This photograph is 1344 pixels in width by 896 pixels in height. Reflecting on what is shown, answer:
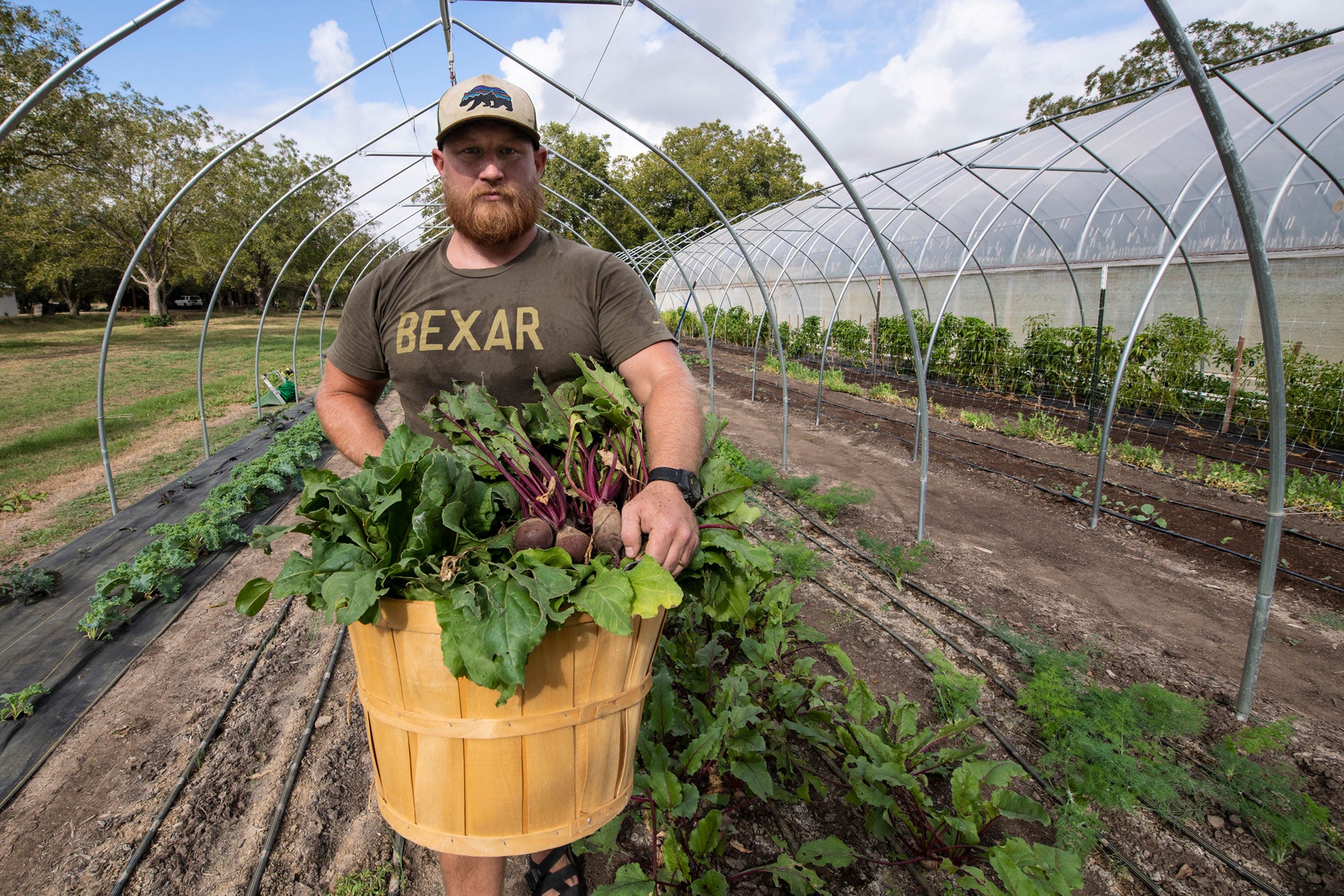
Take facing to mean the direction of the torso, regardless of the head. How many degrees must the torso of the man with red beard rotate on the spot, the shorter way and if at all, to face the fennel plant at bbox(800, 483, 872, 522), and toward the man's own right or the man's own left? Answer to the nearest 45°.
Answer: approximately 135° to the man's own left

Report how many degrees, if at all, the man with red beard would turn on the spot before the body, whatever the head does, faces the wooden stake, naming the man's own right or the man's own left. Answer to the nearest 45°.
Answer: approximately 135° to the man's own left

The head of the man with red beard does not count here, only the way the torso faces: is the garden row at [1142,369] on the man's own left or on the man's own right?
on the man's own left

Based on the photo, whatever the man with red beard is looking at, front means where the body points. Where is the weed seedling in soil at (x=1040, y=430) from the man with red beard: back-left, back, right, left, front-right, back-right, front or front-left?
back-left

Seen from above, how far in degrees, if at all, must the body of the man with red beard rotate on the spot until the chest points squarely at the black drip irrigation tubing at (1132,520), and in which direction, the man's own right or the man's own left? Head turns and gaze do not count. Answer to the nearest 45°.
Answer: approximately 135° to the man's own left

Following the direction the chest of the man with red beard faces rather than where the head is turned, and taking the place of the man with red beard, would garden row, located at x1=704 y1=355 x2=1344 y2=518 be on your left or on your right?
on your left

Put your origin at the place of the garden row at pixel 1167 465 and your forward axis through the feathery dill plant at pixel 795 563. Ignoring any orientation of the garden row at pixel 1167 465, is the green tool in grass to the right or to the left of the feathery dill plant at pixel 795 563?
right

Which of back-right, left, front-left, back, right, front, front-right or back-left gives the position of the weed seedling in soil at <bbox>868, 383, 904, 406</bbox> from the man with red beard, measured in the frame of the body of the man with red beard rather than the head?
back-left

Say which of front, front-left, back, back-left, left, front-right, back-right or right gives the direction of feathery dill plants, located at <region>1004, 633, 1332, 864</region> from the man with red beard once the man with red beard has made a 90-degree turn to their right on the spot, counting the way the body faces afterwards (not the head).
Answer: back

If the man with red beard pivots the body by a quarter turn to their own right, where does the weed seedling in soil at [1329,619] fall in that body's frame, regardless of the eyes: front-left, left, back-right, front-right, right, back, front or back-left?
back

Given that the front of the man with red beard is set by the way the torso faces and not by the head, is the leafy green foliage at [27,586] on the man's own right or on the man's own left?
on the man's own right

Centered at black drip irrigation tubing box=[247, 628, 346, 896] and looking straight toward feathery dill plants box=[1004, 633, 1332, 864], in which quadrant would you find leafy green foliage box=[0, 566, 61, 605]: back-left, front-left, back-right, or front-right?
back-left

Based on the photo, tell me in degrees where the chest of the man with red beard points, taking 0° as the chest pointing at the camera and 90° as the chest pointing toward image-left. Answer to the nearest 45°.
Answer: approximately 0°

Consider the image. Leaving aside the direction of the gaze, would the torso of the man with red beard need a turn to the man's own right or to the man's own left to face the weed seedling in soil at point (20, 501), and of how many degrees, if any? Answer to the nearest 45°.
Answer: approximately 135° to the man's own right
